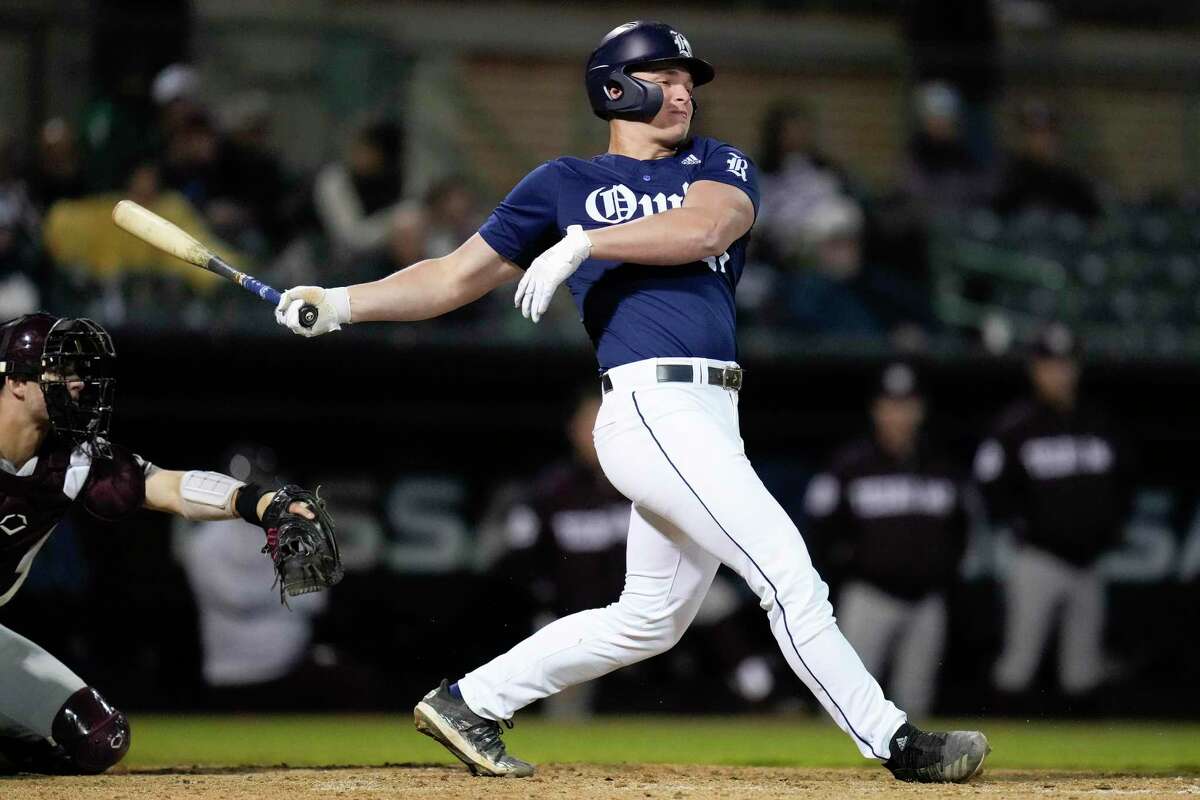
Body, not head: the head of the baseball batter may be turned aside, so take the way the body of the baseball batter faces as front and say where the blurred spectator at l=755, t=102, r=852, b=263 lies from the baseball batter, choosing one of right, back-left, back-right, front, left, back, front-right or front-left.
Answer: back-left

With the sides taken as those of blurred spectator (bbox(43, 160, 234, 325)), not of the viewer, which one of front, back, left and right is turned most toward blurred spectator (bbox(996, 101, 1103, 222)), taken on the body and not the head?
left

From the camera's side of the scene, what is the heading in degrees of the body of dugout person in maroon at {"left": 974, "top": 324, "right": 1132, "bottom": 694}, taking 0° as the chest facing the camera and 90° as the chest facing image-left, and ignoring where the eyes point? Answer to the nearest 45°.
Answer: approximately 0°

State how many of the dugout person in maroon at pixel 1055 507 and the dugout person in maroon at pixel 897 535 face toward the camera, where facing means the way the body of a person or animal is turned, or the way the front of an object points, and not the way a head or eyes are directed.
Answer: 2

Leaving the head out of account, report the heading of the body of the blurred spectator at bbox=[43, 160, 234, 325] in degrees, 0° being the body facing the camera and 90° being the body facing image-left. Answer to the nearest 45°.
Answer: approximately 0°

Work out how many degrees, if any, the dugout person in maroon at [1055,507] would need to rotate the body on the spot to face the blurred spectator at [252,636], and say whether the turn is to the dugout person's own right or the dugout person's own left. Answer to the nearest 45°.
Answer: approximately 90° to the dugout person's own right
